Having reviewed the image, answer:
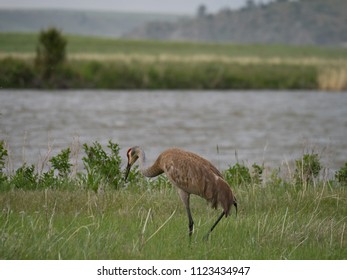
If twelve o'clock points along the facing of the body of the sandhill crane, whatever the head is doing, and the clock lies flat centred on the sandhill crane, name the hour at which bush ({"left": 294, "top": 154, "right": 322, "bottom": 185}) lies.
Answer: The bush is roughly at 4 o'clock from the sandhill crane.

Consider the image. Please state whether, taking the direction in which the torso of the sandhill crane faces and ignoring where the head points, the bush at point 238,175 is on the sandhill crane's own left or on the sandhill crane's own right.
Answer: on the sandhill crane's own right

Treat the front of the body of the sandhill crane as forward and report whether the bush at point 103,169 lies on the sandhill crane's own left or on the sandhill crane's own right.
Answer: on the sandhill crane's own right

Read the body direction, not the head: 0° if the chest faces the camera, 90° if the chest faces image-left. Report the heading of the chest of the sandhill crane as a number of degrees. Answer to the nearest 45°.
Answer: approximately 90°

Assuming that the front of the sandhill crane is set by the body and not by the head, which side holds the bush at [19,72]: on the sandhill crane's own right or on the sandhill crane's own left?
on the sandhill crane's own right

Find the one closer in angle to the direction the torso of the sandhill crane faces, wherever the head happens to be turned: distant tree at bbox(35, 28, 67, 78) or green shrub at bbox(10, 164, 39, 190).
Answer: the green shrub

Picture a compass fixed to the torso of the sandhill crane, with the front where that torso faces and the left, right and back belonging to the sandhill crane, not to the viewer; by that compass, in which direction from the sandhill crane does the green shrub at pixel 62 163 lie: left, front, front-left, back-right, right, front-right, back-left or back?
front-right

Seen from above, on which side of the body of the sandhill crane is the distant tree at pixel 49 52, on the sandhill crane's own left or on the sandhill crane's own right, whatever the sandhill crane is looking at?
on the sandhill crane's own right
